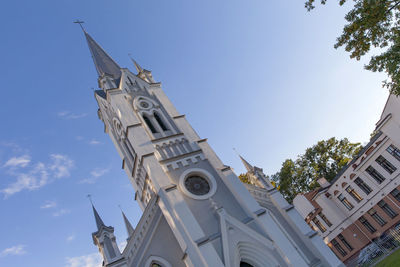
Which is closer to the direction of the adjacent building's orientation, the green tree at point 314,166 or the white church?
the white church

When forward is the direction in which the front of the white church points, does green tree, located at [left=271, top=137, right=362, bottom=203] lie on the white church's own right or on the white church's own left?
on the white church's own left

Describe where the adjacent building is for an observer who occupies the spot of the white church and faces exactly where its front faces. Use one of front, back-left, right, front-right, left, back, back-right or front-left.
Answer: left

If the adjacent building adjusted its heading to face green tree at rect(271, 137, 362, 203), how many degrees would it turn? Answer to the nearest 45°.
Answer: approximately 135° to its right

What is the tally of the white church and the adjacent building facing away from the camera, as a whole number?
0

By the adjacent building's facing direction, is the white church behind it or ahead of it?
ahead

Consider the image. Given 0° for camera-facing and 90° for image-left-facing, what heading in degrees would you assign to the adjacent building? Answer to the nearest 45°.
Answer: approximately 45°

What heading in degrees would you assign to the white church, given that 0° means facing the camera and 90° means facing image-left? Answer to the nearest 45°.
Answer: approximately 315°

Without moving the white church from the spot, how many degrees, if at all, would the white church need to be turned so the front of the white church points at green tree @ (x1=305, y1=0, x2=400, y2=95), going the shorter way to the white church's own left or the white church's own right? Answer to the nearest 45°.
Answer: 0° — it already faces it

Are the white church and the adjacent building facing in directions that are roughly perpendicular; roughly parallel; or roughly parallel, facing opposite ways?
roughly perpendicular

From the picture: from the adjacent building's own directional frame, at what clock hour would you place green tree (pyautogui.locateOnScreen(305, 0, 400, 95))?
The green tree is roughly at 10 o'clock from the adjacent building.
